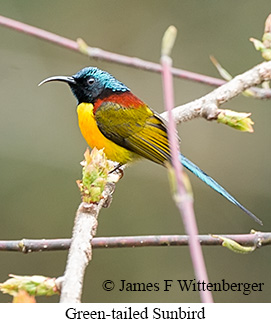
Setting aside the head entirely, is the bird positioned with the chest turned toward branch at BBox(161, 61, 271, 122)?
no

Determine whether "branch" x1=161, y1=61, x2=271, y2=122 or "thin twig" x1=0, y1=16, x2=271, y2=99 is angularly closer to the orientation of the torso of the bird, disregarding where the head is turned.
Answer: the thin twig

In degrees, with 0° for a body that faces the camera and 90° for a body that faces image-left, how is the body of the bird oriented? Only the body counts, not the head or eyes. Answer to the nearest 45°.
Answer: approximately 90°
